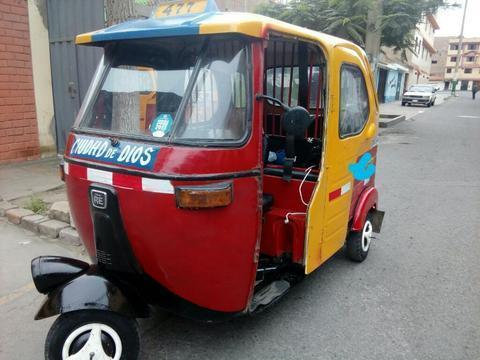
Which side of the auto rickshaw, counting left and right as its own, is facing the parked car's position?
back

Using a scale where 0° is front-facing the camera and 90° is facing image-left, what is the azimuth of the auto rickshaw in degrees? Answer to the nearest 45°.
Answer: approximately 45°

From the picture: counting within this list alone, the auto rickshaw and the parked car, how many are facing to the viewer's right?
0

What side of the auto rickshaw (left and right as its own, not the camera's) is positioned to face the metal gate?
right

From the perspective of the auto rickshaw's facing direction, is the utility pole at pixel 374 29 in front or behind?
behind
